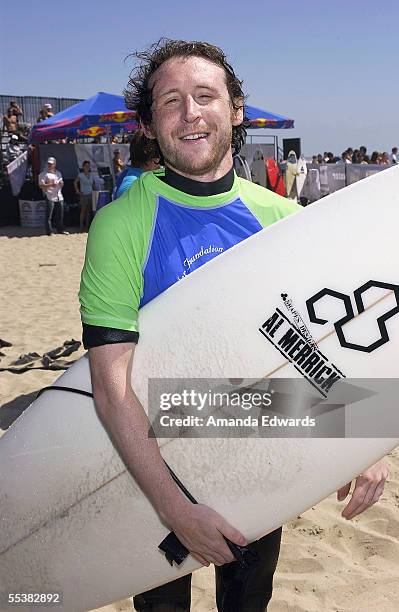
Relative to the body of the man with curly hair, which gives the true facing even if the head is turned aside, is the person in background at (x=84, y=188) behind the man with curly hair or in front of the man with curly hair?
behind

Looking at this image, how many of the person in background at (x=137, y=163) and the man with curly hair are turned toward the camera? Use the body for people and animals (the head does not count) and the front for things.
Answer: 1

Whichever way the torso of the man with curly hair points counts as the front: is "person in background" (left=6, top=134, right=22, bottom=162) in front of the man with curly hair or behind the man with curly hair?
behind

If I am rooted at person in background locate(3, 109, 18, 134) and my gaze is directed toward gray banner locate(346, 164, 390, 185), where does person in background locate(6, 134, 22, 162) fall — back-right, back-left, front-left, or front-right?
front-right

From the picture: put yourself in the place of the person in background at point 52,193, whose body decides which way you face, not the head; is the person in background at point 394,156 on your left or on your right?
on your left

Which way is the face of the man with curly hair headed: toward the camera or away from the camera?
toward the camera

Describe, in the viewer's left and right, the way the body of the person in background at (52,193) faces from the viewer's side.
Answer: facing the viewer and to the right of the viewer

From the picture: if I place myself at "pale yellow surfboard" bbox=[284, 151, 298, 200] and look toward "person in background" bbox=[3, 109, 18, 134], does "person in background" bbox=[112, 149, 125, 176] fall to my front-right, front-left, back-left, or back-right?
front-left

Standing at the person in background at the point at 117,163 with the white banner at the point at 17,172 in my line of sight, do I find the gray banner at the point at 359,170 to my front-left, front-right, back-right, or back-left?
back-right

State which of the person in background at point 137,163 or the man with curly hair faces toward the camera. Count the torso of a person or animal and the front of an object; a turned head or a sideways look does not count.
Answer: the man with curly hair

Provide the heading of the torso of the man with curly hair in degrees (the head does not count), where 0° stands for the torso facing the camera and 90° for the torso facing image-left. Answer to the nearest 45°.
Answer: approximately 0°

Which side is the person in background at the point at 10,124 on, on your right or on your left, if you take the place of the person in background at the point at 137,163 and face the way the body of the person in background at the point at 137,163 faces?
on your left
